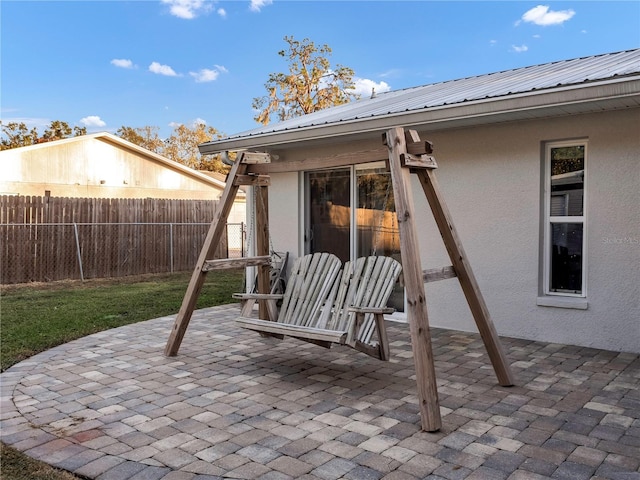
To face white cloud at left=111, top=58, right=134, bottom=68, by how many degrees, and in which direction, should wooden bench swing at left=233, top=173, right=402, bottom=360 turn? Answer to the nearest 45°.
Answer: approximately 90° to its right

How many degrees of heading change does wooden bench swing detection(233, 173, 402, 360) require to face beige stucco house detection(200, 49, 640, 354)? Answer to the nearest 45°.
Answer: approximately 180°

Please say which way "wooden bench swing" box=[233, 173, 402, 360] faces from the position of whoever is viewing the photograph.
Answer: facing the viewer and to the left of the viewer

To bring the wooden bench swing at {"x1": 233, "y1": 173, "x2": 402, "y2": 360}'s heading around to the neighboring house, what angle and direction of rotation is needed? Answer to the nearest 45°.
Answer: approximately 90° to its right

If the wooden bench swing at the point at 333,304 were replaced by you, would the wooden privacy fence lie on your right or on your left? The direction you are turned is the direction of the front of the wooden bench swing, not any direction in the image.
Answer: on your right

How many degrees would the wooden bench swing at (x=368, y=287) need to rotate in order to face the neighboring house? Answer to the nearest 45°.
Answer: approximately 90° to its right
